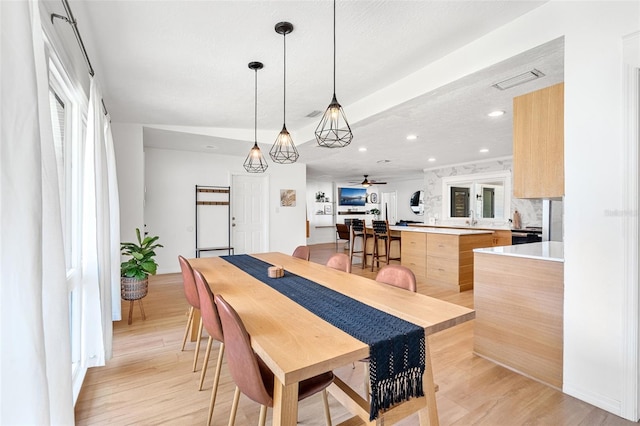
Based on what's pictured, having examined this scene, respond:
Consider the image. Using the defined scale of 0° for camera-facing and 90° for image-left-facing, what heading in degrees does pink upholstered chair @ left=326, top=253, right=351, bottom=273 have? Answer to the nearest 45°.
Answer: approximately 45°

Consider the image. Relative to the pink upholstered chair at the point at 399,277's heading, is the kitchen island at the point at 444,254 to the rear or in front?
to the rear

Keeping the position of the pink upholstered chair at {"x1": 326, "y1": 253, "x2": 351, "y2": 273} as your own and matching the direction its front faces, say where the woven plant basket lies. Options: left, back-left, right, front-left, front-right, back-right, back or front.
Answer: front-right

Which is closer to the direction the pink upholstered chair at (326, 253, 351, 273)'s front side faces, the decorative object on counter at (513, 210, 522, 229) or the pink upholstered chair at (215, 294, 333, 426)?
the pink upholstered chair

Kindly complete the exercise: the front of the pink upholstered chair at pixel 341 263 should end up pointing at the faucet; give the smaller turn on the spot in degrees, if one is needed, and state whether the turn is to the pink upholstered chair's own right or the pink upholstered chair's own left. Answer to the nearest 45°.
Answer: approximately 180°

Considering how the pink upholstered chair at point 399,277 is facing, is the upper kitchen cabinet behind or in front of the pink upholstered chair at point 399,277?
behind

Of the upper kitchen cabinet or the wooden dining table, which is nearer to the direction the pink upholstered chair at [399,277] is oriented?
the wooden dining table

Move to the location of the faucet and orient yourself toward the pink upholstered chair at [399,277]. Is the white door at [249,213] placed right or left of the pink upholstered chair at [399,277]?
right

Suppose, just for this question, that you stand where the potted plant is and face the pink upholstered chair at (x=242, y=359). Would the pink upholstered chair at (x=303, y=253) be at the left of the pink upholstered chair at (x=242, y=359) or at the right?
left

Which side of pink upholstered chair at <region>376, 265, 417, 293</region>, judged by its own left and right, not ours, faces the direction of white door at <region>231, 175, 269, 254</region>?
right

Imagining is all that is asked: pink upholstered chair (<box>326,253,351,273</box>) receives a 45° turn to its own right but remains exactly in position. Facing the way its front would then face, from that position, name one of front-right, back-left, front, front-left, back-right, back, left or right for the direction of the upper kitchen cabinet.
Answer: back

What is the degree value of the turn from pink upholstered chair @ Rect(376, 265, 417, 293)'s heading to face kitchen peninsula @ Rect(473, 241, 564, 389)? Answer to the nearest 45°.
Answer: approximately 180°

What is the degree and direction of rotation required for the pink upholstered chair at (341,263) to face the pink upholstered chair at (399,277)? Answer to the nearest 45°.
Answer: approximately 90° to its left

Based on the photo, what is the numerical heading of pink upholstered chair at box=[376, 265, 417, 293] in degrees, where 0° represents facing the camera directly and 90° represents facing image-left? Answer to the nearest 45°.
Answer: approximately 45°

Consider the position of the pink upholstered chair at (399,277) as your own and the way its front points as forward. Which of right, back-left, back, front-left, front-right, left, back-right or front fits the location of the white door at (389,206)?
back-right

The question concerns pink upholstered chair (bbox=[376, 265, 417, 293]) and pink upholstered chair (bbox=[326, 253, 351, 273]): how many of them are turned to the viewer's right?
0
